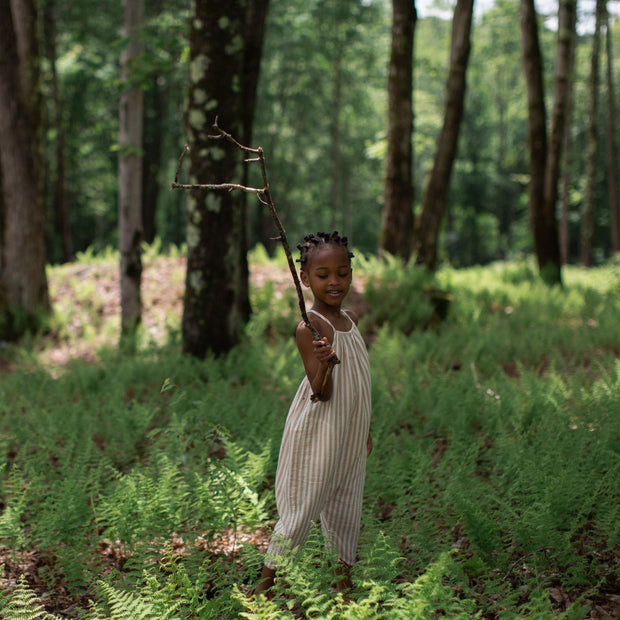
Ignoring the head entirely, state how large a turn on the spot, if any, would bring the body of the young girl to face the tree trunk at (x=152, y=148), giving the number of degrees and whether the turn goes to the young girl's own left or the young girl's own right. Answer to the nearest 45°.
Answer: approximately 135° to the young girl's own left

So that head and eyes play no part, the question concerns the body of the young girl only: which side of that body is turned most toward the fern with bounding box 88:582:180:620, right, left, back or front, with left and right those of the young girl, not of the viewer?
right

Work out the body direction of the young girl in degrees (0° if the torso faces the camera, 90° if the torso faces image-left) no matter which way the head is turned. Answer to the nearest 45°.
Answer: approximately 315°

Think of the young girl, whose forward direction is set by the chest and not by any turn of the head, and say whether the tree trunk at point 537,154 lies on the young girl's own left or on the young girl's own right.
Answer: on the young girl's own left

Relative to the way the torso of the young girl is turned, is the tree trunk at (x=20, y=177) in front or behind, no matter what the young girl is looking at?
behind

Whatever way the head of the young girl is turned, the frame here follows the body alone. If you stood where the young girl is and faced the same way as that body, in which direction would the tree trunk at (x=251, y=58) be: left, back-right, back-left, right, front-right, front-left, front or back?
back-left

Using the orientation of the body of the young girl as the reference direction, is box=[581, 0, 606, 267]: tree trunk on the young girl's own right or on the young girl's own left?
on the young girl's own left

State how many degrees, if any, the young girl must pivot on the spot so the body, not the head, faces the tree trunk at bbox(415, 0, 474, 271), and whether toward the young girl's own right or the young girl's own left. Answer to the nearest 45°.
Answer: approximately 135° to the young girl's own left

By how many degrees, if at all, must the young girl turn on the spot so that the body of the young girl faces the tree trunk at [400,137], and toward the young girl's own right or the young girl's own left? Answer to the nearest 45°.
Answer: approximately 135° to the young girl's own left

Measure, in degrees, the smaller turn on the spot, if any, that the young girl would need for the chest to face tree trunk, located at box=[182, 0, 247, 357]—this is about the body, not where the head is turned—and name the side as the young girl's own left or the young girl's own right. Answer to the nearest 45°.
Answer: approximately 135° to the young girl's own left
